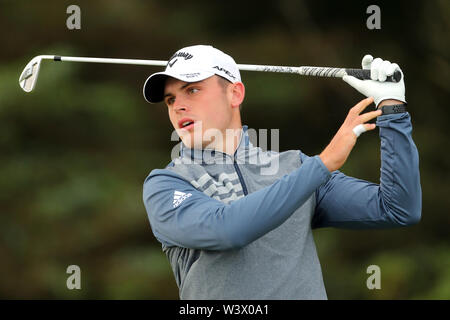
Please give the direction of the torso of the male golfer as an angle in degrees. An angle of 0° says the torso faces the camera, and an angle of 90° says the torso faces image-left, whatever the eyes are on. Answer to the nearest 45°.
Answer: approximately 0°
